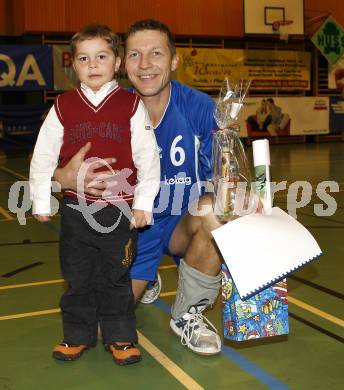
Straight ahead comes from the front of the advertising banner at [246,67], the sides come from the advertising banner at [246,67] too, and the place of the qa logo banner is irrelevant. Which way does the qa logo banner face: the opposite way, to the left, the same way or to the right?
the same way

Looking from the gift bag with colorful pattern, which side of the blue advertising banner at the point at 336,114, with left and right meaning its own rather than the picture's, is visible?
front

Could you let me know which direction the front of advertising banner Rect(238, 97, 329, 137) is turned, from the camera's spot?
facing the viewer

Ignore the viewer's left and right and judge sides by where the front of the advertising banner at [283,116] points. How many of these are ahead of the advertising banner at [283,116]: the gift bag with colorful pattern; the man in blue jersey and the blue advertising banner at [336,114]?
2

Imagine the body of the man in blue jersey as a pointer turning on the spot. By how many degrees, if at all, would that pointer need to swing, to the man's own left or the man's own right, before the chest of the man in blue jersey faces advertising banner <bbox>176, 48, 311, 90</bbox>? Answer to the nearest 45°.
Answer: approximately 180°

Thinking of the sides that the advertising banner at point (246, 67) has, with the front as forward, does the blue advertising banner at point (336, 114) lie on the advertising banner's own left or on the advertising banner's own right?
on the advertising banner's own left

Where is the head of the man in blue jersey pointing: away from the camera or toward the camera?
toward the camera

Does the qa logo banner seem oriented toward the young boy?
yes

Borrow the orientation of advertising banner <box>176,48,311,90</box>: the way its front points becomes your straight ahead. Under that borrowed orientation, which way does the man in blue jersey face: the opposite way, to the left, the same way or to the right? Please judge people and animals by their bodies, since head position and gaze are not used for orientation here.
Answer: the same way

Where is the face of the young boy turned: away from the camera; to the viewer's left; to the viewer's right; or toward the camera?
toward the camera

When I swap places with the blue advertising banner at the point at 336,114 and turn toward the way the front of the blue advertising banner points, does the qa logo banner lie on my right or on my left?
on my right

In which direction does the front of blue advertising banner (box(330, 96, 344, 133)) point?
toward the camera

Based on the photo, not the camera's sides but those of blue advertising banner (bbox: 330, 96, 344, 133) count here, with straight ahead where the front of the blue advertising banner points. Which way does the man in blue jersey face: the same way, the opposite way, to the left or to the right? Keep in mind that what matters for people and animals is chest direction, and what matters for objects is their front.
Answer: the same way

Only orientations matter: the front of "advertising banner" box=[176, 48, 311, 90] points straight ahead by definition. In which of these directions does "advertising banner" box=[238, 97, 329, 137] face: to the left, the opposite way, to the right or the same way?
the same way

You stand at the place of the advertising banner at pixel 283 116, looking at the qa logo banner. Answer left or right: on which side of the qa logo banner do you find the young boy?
left
